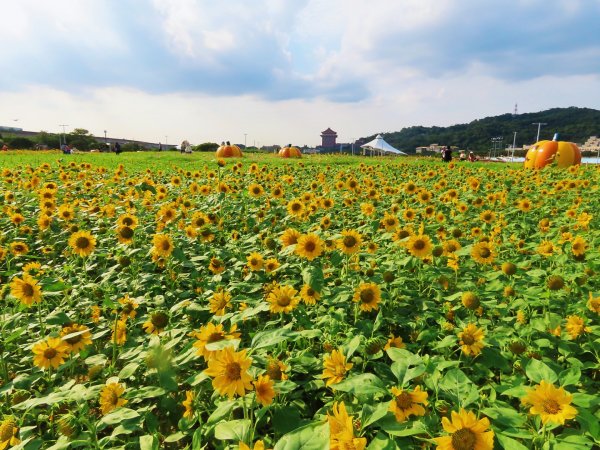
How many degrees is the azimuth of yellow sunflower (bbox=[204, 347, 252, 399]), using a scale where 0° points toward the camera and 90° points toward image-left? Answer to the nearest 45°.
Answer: approximately 0°

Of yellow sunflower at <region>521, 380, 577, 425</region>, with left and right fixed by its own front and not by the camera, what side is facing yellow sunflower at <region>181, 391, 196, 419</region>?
right

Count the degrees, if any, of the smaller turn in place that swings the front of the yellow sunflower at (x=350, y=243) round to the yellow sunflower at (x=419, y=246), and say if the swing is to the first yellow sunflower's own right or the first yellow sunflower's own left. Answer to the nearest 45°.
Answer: approximately 90° to the first yellow sunflower's own left

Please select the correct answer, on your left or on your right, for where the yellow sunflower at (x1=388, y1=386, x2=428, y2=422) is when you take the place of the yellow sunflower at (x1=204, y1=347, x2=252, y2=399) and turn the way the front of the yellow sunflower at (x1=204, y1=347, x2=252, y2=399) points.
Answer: on your left

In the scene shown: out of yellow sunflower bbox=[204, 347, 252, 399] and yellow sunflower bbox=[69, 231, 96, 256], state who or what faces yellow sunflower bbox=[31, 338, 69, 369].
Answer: yellow sunflower bbox=[69, 231, 96, 256]

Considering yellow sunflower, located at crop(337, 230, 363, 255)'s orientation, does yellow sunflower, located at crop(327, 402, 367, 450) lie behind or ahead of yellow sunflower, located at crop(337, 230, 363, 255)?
ahead

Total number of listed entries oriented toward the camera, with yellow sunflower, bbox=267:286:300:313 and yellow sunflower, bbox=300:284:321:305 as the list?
2

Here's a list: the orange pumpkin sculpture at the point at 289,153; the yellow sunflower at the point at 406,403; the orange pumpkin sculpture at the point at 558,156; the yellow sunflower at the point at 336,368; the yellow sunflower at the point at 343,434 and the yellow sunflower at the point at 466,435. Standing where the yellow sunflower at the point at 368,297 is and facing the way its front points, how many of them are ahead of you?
4

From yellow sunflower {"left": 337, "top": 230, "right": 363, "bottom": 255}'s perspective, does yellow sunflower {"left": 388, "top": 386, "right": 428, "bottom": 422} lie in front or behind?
in front
